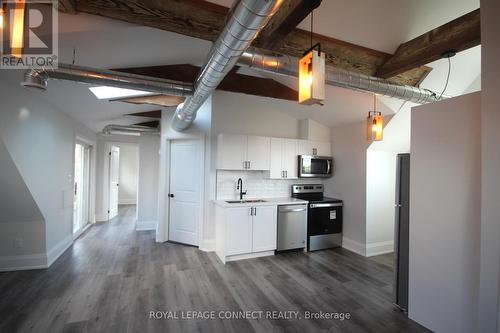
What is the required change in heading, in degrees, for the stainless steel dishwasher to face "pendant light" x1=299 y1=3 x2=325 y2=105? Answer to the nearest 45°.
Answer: approximately 45° to its right

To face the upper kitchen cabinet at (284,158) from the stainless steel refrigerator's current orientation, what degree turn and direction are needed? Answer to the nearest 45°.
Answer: approximately 45° to its right

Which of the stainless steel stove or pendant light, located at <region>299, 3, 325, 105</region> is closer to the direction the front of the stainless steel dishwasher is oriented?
the pendant light

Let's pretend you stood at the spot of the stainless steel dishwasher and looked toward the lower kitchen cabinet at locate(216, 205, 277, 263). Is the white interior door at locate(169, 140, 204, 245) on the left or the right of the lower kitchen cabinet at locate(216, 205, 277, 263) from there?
right

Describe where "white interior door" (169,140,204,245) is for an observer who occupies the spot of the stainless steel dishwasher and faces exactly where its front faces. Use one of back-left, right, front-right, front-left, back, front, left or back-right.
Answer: back-right

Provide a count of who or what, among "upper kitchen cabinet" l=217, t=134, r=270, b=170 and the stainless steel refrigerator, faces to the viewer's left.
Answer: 1

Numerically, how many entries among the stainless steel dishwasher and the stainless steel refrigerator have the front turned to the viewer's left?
1

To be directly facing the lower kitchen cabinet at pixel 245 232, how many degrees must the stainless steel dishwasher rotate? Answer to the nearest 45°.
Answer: approximately 90° to its right

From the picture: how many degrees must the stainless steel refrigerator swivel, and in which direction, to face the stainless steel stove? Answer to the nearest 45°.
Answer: approximately 45° to its right

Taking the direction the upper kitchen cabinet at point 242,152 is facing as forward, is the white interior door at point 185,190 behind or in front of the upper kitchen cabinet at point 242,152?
behind
